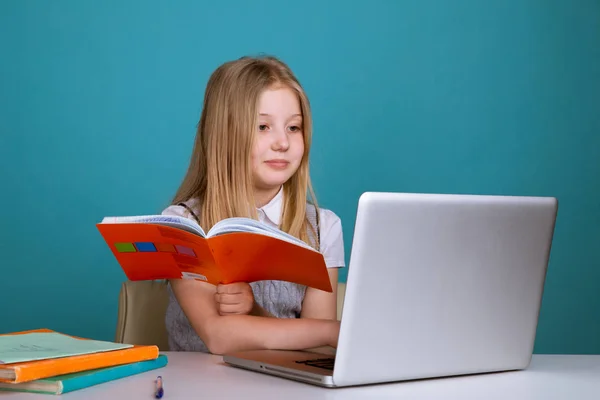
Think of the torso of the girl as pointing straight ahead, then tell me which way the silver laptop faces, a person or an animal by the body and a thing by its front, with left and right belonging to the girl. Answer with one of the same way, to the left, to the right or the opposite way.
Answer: the opposite way

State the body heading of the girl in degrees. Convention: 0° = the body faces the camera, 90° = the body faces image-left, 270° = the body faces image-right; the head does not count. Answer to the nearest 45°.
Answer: approximately 315°

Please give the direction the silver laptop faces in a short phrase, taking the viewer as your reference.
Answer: facing away from the viewer and to the left of the viewer

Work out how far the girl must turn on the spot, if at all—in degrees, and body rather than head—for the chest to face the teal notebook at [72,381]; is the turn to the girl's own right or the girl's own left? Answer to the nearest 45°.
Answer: approximately 45° to the girl's own right

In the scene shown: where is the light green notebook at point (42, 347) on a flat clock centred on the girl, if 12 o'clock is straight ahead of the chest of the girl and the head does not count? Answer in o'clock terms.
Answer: The light green notebook is roughly at 2 o'clock from the girl.

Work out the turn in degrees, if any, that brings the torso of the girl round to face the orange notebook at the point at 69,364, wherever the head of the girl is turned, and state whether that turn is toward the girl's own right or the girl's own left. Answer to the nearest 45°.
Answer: approximately 45° to the girl's own right
